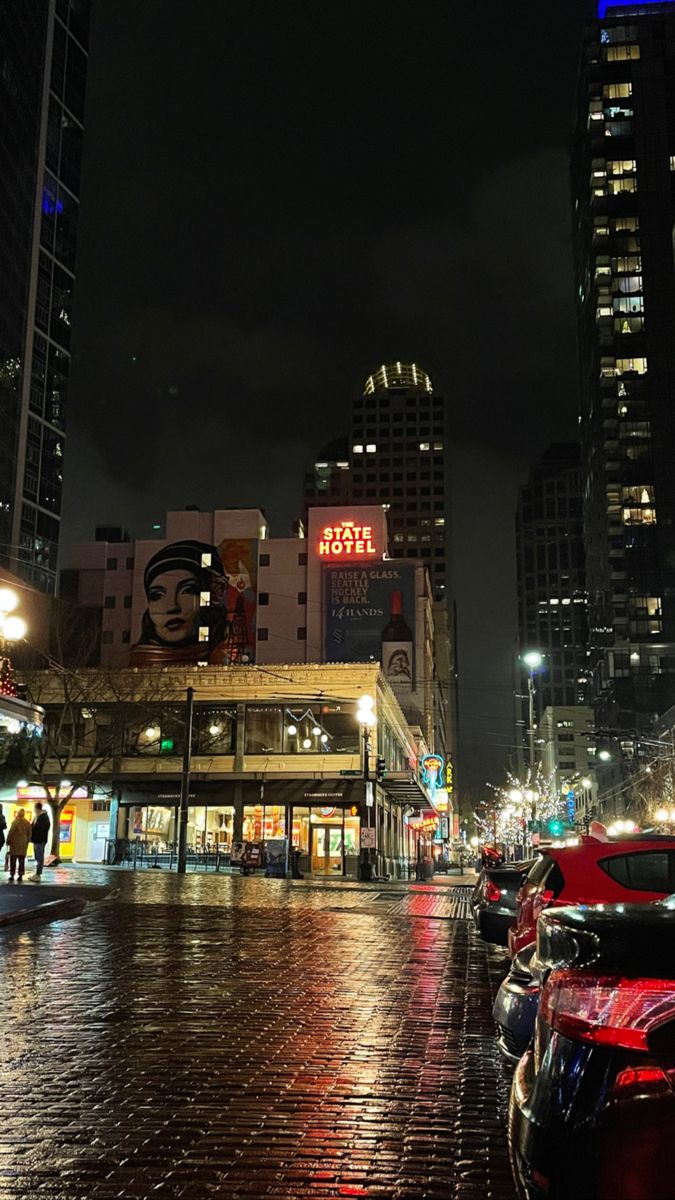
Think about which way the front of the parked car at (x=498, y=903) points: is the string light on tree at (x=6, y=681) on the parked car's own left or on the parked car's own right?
on the parked car's own left

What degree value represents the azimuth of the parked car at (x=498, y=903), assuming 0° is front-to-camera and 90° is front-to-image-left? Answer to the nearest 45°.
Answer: approximately 225°

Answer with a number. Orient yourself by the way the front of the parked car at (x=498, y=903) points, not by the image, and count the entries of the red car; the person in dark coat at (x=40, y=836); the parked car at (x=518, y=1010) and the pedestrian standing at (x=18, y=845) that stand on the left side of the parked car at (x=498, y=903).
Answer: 2

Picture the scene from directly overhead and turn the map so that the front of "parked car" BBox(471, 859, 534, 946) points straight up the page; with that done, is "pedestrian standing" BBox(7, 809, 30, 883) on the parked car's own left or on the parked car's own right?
on the parked car's own left

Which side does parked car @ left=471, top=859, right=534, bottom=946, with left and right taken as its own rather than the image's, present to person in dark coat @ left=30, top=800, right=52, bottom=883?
left

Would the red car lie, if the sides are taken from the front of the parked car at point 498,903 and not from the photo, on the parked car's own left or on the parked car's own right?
on the parked car's own right

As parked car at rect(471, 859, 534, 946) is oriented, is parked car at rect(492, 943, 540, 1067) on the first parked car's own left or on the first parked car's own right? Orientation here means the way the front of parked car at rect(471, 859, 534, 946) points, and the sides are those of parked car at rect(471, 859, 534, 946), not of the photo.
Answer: on the first parked car's own right
